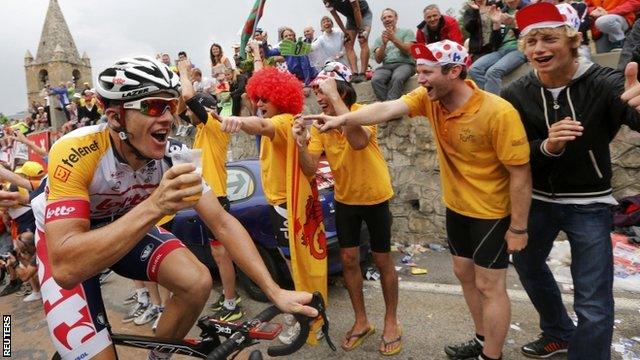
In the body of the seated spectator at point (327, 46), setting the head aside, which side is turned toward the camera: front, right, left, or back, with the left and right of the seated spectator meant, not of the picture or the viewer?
front

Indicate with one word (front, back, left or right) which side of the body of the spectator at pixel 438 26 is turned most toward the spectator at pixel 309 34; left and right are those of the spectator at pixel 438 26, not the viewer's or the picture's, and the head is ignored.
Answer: right

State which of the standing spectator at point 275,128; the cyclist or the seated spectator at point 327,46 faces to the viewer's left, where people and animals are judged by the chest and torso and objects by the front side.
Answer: the standing spectator at point 275,128

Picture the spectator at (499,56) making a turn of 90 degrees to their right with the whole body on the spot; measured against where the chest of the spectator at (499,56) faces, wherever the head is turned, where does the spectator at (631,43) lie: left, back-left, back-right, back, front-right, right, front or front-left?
back

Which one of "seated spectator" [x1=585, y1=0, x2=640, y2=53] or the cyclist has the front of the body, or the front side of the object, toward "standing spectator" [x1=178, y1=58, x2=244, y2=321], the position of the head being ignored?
"seated spectator" [x1=585, y1=0, x2=640, y2=53]

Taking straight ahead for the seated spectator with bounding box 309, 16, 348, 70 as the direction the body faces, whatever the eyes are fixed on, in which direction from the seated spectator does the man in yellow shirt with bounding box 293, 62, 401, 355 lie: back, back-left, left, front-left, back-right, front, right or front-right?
front

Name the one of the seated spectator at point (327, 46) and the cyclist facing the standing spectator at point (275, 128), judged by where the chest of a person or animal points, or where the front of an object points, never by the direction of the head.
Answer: the seated spectator at point (327, 46)

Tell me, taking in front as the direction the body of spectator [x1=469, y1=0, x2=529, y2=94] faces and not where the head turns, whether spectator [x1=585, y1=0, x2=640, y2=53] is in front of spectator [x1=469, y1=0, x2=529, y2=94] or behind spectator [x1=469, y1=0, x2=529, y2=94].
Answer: behind

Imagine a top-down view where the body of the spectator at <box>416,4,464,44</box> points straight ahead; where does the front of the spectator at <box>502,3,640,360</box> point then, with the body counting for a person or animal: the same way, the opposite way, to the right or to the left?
the same way

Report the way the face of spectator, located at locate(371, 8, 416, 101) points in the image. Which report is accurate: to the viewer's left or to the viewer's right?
to the viewer's left

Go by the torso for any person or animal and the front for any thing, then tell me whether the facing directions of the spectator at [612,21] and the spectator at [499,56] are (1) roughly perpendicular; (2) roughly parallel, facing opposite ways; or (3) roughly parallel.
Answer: roughly parallel
